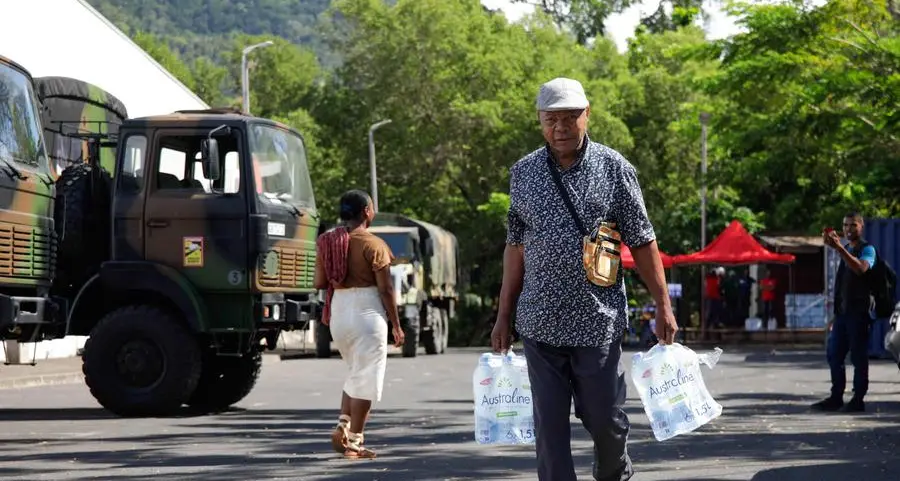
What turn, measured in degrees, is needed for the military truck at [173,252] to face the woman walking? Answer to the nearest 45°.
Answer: approximately 45° to its right

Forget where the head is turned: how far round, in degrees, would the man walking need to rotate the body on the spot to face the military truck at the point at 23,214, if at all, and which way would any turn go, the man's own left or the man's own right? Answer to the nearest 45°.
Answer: approximately 135° to the man's own right

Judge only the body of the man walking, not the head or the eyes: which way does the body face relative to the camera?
toward the camera

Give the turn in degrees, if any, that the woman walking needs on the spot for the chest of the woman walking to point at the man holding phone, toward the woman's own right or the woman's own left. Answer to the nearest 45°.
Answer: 0° — they already face them

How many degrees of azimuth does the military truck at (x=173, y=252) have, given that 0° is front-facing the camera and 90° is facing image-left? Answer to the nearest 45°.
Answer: approximately 315°

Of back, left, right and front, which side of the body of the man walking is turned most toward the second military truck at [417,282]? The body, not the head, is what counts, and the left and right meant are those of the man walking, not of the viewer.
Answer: back

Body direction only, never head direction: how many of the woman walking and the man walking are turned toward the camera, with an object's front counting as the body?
1

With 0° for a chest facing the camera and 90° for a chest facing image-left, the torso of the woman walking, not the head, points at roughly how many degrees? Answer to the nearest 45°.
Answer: approximately 225°

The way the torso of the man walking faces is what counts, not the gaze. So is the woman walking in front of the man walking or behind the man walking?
behind

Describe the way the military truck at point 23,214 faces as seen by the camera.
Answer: facing the viewer and to the right of the viewer
